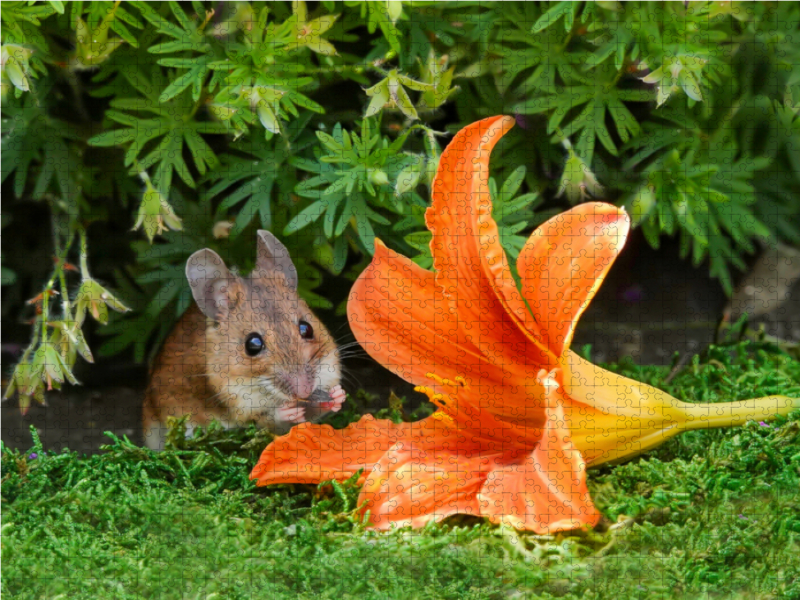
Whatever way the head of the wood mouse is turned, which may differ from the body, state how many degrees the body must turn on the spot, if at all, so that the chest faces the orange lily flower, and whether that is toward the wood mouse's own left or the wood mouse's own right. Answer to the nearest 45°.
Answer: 0° — it already faces it

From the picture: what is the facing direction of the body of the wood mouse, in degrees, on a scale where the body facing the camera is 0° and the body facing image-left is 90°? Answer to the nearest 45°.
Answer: approximately 315°
